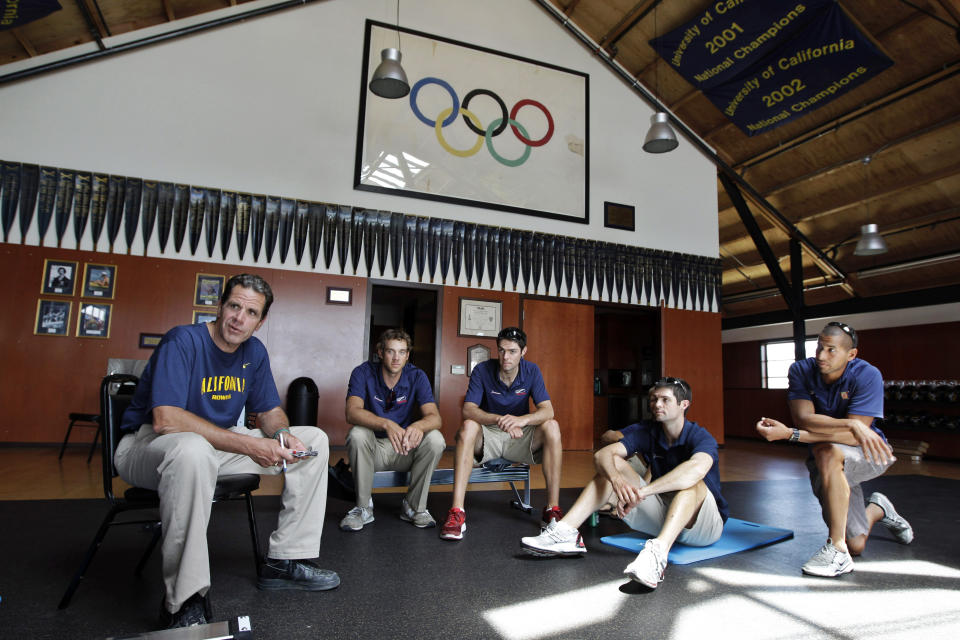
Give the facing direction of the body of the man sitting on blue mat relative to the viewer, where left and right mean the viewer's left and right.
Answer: facing the viewer and to the left of the viewer

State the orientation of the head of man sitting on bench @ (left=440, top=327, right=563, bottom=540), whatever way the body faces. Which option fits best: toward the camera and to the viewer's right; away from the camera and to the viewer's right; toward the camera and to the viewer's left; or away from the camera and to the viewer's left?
toward the camera and to the viewer's left

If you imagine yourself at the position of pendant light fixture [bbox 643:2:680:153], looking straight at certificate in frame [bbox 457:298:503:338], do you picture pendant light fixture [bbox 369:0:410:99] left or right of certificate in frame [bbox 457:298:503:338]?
left

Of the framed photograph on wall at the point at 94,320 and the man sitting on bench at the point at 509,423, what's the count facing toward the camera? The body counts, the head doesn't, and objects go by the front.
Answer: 2

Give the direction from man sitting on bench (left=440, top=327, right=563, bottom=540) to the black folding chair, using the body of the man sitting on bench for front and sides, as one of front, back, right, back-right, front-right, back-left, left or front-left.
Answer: front-right

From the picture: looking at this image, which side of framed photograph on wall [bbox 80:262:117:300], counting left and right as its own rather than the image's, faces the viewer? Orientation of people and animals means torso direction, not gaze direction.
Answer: front

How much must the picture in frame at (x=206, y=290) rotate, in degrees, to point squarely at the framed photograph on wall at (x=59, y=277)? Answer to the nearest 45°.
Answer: approximately 90° to its right

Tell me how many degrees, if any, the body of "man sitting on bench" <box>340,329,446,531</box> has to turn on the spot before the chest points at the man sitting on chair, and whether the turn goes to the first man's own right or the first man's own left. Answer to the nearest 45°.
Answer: approximately 45° to the first man's own right

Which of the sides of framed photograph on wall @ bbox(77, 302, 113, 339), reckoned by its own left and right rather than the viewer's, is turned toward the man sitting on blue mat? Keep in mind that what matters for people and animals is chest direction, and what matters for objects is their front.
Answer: front

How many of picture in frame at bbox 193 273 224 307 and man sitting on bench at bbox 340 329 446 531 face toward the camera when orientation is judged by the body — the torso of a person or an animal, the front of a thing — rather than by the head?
2

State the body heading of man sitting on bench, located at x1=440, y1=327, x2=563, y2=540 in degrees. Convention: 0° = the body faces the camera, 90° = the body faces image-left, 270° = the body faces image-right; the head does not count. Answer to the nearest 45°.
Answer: approximately 0°

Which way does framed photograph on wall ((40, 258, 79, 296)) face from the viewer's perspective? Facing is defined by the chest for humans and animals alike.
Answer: toward the camera

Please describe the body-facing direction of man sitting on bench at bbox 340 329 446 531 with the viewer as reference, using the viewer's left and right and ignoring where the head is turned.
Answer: facing the viewer

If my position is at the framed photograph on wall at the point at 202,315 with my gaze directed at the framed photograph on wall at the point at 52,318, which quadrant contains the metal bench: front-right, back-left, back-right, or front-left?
back-left

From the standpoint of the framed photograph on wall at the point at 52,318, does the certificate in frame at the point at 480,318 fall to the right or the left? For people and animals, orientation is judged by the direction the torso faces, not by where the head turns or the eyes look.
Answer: on its left
